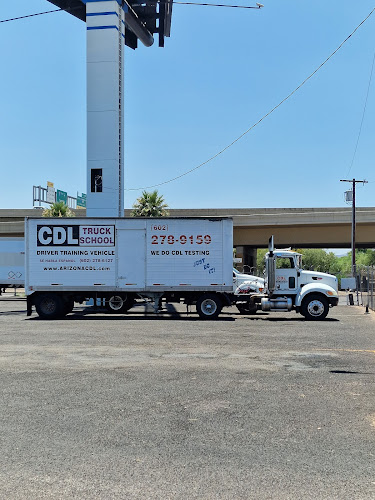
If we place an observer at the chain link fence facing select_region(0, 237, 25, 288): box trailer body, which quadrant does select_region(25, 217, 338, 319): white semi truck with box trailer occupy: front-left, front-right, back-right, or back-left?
front-left

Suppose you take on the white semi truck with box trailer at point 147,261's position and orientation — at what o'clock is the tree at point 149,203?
The tree is roughly at 9 o'clock from the white semi truck with box trailer.

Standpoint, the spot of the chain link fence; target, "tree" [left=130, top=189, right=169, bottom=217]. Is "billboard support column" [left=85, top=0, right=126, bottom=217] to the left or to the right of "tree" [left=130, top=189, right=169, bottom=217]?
left

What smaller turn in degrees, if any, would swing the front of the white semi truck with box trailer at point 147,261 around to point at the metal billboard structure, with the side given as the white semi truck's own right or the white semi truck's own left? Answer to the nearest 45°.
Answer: approximately 90° to the white semi truck's own left

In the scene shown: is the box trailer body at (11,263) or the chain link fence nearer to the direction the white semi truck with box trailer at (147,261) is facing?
the chain link fence

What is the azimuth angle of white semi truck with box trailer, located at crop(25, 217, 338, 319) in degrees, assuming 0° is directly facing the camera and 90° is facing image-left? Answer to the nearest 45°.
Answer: approximately 270°

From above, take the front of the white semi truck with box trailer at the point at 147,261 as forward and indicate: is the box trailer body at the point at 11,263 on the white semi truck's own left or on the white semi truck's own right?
on the white semi truck's own left

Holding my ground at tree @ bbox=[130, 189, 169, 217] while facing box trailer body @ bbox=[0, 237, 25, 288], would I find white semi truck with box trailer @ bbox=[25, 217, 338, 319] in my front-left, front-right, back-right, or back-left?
front-left

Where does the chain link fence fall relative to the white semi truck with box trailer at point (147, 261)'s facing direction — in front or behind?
in front
